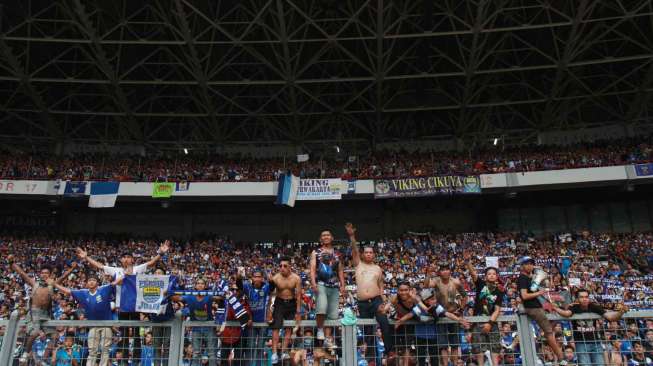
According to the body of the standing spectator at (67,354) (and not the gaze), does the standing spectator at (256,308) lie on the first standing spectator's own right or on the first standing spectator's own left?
on the first standing spectator's own left

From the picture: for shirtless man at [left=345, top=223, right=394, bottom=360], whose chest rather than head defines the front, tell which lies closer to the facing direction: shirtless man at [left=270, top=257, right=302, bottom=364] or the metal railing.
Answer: the metal railing

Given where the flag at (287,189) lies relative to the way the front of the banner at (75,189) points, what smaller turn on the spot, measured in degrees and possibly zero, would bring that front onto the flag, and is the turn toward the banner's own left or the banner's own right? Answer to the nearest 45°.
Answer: approximately 45° to the banner's own left

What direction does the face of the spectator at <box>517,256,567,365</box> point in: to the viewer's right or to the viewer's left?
to the viewer's right

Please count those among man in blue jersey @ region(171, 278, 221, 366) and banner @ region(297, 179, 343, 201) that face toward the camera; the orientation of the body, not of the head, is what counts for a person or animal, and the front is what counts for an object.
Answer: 2

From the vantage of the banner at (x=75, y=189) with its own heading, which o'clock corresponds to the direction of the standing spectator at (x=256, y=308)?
The standing spectator is roughly at 12 o'clock from the banner.

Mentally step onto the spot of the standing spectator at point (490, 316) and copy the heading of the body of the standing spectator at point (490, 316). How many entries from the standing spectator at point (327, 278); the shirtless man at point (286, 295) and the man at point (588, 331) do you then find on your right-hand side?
2

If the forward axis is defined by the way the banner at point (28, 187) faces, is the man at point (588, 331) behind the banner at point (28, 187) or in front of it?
in front

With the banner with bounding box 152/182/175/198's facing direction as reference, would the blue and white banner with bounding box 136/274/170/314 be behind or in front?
in front
